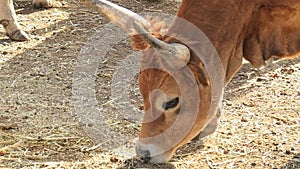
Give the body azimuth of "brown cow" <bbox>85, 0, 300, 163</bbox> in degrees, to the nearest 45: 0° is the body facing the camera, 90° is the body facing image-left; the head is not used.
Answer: approximately 90°

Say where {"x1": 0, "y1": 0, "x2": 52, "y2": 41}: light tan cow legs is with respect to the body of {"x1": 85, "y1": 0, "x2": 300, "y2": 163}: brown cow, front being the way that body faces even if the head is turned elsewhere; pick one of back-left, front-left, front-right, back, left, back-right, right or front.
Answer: front-right
